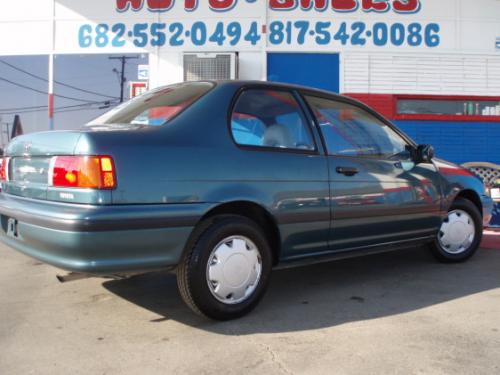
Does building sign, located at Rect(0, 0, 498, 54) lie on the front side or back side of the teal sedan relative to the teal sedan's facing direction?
on the front side

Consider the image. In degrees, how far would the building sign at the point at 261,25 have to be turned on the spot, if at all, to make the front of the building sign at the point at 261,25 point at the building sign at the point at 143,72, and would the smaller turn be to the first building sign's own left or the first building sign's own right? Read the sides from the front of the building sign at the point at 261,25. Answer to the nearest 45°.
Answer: approximately 90° to the first building sign's own right

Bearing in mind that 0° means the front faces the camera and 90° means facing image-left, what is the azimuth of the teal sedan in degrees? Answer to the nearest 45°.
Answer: approximately 225°

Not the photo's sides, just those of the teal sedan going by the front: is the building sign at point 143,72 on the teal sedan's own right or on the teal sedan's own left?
on the teal sedan's own left

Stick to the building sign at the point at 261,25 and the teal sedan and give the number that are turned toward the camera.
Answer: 1

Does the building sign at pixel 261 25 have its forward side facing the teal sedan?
yes

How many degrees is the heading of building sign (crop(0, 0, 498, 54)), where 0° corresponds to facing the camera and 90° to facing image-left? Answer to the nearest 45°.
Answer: approximately 0°

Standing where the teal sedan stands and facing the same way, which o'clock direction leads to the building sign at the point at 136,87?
The building sign is roughly at 10 o'clock from the teal sedan.

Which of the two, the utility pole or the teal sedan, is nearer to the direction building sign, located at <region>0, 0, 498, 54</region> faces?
the teal sedan

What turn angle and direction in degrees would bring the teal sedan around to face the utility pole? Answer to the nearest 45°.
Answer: approximately 45° to its left

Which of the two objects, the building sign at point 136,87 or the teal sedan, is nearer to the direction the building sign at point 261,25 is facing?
the teal sedan
